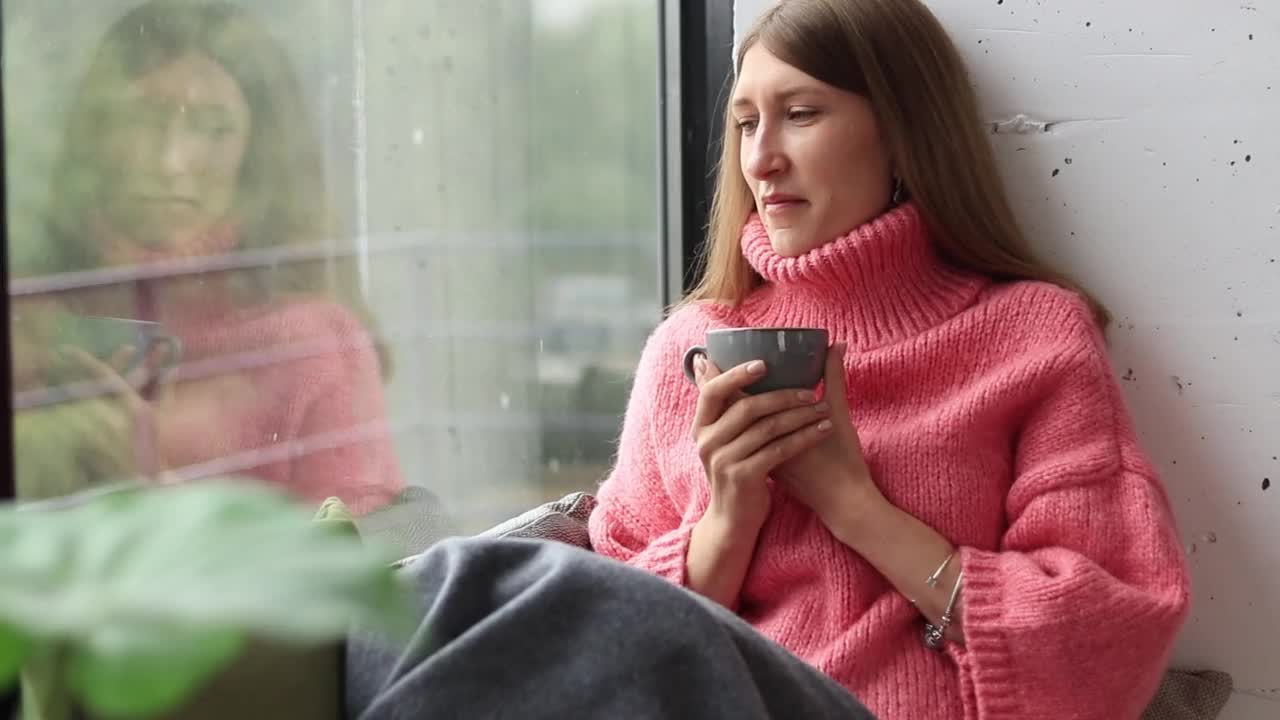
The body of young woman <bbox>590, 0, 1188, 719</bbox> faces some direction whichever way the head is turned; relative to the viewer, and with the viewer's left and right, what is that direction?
facing the viewer and to the left of the viewer

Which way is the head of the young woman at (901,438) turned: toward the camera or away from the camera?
toward the camera

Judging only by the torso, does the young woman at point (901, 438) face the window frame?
no

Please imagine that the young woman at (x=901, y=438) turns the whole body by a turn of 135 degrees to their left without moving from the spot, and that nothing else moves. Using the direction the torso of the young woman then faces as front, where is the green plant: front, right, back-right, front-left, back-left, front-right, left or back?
right
